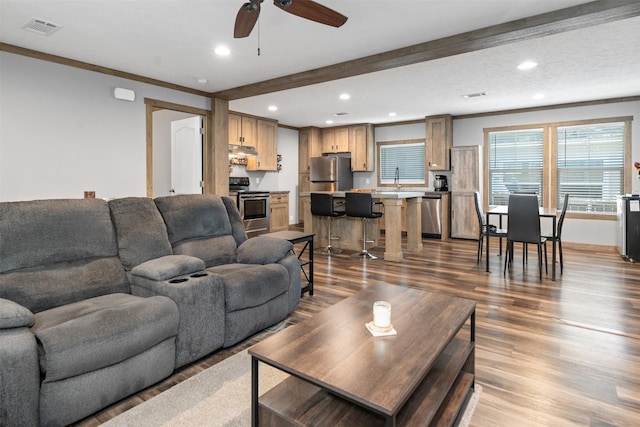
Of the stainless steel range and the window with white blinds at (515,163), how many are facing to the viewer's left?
0

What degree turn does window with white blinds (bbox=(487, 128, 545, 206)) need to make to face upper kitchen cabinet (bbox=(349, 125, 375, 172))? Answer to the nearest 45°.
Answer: approximately 90° to its right

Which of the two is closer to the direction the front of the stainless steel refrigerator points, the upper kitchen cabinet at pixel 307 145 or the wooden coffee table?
the wooden coffee table

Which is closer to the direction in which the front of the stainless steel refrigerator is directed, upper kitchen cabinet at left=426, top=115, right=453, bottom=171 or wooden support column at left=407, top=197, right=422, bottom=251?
the wooden support column

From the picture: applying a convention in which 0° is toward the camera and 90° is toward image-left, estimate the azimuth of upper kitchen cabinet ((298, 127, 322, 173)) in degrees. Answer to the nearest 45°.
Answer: approximately 45°

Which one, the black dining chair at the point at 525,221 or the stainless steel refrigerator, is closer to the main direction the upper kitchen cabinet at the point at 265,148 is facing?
the black dining chair

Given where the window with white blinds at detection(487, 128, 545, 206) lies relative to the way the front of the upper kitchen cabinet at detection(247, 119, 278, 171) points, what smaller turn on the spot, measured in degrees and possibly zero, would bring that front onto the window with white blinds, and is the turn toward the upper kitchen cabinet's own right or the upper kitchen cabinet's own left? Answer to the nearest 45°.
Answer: approximately 45° to the upper kitchen cabinet's own left

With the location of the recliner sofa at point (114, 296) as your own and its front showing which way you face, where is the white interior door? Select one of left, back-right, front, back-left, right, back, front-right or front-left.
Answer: back-left

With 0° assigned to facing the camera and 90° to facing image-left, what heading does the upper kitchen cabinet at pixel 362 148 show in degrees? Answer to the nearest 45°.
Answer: approximately 45°
